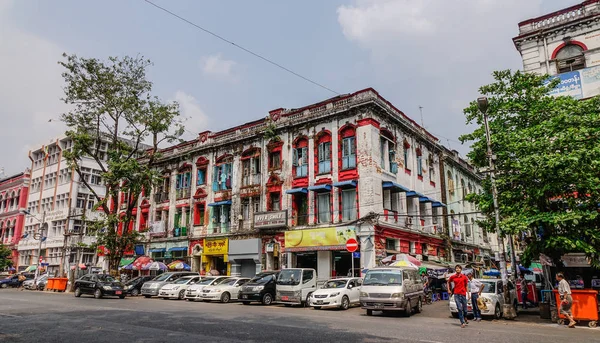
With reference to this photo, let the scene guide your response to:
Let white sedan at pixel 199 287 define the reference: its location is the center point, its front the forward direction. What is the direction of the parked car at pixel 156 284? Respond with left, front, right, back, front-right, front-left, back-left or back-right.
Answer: right

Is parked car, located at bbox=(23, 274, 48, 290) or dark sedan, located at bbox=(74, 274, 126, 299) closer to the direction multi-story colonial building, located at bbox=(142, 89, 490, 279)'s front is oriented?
the dark sedan

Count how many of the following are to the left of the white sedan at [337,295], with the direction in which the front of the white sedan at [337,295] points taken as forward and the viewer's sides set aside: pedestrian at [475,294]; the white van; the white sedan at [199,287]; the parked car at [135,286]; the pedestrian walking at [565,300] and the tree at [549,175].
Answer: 4

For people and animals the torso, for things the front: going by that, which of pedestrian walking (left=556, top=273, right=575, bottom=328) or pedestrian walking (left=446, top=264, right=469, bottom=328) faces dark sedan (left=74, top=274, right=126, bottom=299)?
pedestrian walking (left=556, top=273, right=575, bottom=328)

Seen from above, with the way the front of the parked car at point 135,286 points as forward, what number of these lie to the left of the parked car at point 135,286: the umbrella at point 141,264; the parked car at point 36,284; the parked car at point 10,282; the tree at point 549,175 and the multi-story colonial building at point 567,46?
2

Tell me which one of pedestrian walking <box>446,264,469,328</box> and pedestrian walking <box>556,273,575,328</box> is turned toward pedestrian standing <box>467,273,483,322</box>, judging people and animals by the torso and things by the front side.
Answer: pedestrian walking <box>556,273,575,328</box>

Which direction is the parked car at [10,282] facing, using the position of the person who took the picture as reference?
facing the viewer and to the left of the viewer

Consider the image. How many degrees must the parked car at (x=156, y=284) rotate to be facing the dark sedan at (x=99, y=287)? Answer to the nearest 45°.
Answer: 0° — it already faces it

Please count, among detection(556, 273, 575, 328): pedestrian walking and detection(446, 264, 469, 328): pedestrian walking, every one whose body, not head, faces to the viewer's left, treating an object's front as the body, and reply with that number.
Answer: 1
